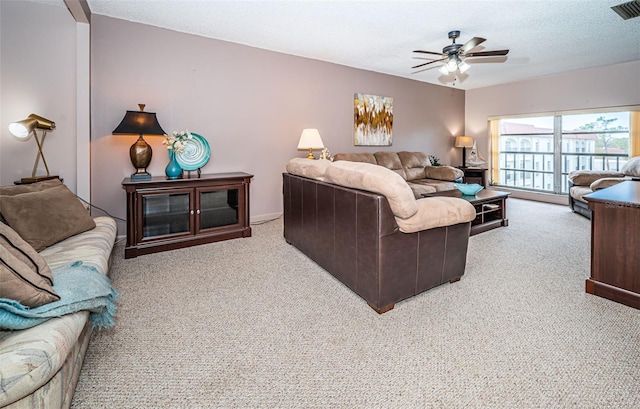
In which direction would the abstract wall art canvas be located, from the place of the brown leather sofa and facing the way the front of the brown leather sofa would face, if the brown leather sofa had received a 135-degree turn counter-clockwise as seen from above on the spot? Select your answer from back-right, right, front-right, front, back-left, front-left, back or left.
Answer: right

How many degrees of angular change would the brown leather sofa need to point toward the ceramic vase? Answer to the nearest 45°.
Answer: approximately 90° to its left

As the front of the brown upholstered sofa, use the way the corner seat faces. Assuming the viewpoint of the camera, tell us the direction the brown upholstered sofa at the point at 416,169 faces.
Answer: facing the viewer and to the right of the viewer

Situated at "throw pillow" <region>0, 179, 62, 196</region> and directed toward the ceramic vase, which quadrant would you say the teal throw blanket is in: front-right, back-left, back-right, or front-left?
back-right

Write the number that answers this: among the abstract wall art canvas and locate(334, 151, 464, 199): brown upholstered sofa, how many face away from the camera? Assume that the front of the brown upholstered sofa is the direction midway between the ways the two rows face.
0

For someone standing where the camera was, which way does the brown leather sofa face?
facing away from the viewer and to the right of the viewer

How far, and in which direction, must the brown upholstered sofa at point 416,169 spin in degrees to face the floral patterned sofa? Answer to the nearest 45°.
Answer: approximately 45° to its right
